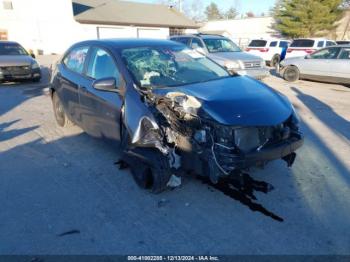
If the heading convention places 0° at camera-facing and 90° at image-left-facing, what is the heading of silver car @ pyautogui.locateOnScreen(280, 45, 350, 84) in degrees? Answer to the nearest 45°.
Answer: approximately 90°

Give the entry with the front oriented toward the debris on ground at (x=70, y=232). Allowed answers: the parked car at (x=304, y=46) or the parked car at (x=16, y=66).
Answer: the parked car at (x=16, y=66)

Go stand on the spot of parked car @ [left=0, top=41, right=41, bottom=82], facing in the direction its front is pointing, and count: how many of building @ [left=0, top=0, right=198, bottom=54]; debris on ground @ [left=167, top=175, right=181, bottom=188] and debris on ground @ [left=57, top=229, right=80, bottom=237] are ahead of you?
2

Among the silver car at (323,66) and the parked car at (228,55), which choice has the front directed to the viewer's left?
the silver car

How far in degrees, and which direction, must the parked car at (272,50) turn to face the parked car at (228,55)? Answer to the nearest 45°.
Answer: approximately 135° to its right

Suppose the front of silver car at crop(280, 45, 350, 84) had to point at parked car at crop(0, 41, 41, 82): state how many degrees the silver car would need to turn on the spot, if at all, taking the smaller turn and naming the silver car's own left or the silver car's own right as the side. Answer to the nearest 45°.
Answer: approximately 45° to the silver car's own left

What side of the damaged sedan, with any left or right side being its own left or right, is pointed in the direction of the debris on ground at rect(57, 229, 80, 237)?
right

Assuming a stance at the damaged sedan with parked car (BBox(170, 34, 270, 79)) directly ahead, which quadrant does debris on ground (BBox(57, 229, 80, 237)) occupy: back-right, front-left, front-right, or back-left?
back-left
